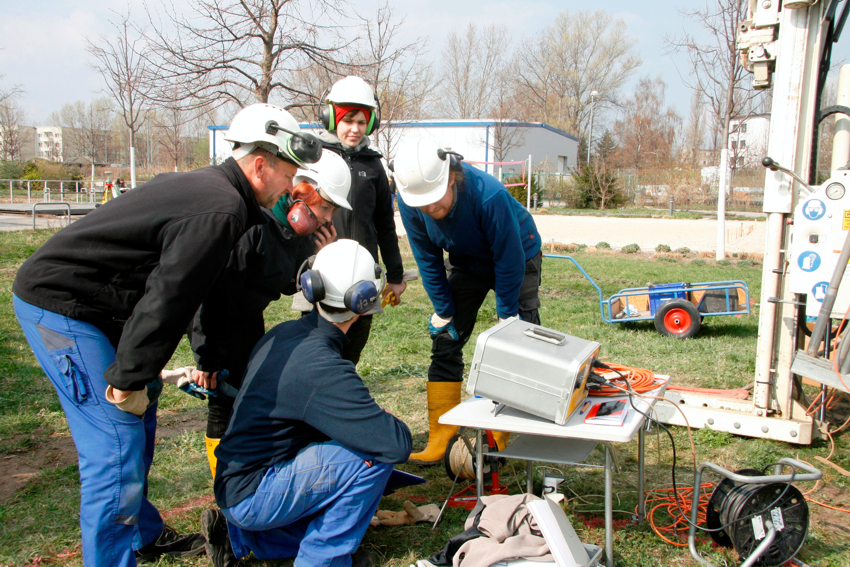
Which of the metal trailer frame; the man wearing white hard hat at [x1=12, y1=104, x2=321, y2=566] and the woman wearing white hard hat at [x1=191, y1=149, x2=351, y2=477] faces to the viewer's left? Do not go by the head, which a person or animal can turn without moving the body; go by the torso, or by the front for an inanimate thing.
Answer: the metal trailer frame

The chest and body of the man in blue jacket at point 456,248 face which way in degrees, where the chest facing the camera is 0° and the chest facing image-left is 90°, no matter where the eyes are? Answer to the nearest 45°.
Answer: approximately 45°

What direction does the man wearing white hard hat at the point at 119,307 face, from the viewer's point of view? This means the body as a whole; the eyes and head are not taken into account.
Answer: to the viewer's right

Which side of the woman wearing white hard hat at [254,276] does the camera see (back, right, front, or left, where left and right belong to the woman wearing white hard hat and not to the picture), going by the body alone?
right

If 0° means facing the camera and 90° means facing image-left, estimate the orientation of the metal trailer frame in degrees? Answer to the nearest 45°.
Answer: approximately 90°

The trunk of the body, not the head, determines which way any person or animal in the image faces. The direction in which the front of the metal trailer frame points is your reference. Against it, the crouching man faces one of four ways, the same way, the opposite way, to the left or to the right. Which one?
to the right

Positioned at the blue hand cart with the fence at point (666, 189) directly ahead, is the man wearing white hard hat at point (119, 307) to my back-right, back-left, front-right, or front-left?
back-left

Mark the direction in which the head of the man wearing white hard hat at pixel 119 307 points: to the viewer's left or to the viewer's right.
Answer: to the viewer's right
